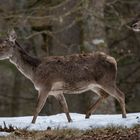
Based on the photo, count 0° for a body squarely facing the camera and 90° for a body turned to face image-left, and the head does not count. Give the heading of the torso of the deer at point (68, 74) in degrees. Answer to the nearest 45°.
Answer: approximately 90°
